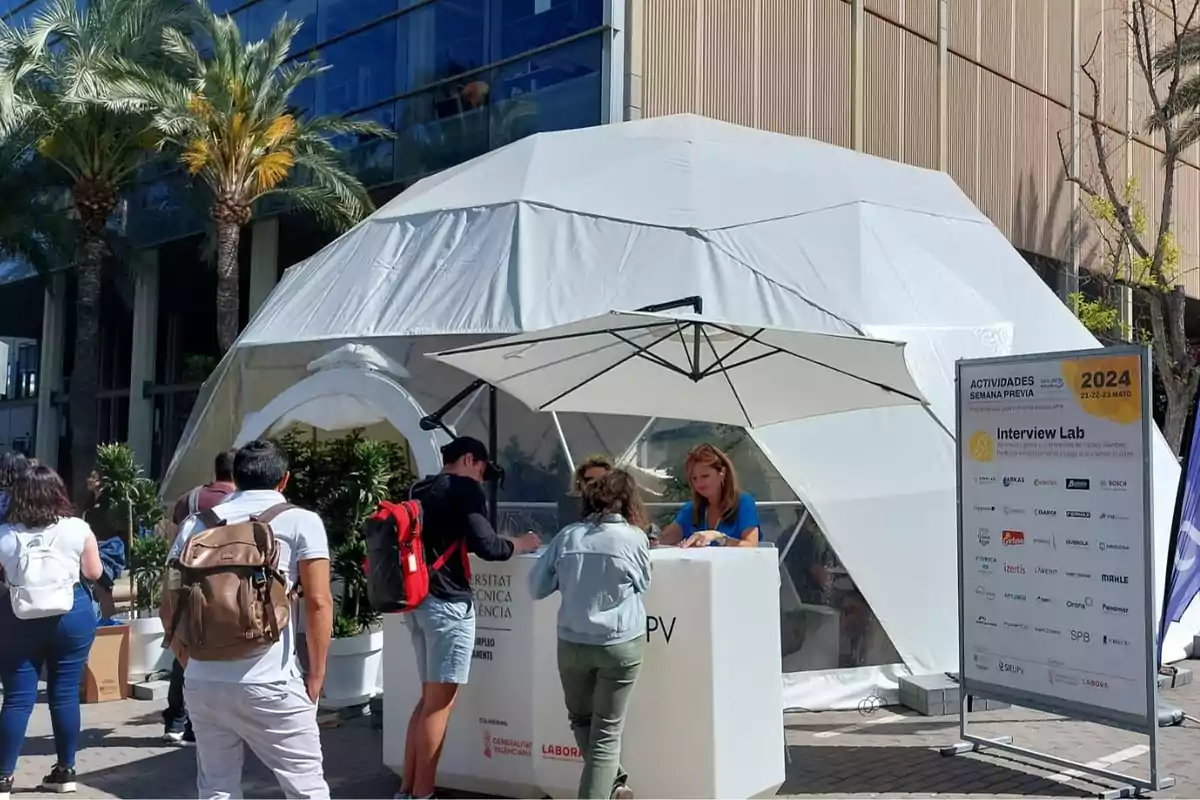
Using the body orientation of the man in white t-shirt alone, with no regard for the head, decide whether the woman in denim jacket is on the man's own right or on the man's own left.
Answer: on the man's own right

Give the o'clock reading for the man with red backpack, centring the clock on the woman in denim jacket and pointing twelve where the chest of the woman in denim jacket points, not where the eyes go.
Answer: The man with red backpack is roughly at 10 o'clock from the woman in denim jacket.

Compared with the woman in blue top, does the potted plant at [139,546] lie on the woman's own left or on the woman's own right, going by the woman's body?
on the woman's own right

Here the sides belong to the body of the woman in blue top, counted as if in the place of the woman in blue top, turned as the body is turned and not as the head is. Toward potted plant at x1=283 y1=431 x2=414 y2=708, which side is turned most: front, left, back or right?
right

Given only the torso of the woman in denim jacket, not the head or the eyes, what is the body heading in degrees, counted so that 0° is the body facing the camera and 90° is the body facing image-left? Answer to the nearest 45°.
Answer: approximately 180°

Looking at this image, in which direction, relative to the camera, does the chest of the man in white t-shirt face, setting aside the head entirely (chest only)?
away from the camera

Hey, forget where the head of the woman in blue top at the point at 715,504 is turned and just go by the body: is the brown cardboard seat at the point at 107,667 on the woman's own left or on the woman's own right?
on the woman's own right

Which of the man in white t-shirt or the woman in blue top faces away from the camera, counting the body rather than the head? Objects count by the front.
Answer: the man in white t-shirt

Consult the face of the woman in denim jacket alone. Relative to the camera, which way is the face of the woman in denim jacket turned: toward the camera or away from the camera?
away from the camera
